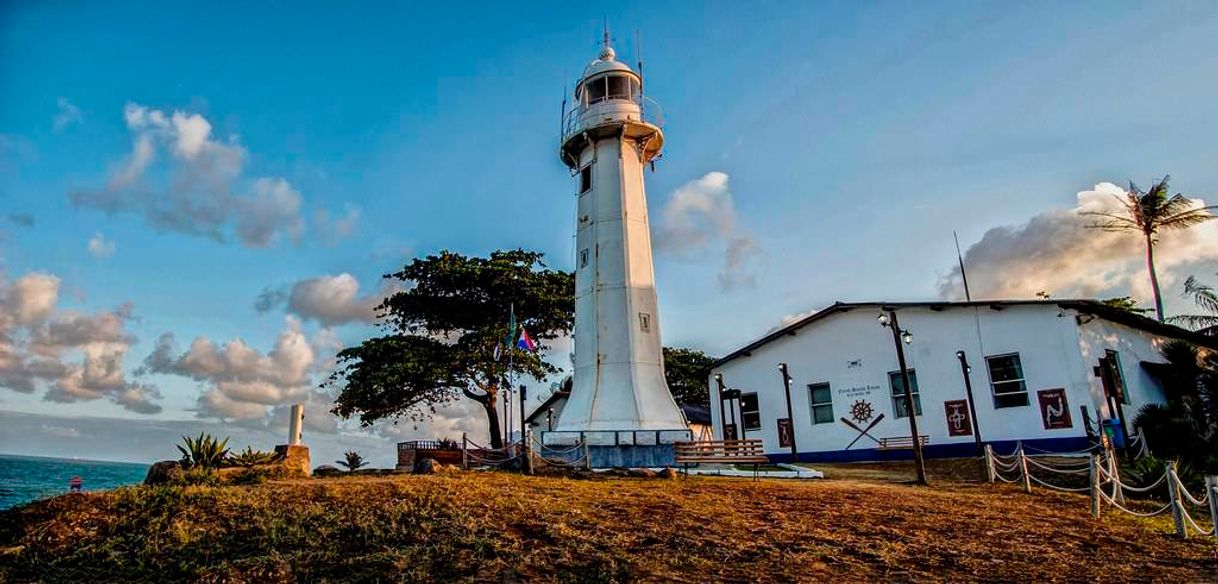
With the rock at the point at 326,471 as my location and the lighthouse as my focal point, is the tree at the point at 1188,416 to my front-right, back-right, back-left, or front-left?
front-right

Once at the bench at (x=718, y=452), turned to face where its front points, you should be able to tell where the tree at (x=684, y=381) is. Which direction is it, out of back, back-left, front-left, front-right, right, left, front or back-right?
back

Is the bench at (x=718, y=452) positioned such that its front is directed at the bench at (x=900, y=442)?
no

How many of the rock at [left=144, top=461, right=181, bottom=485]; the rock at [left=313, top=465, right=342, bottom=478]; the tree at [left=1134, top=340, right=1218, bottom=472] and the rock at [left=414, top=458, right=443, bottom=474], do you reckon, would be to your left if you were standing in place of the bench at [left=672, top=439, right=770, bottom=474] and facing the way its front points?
1

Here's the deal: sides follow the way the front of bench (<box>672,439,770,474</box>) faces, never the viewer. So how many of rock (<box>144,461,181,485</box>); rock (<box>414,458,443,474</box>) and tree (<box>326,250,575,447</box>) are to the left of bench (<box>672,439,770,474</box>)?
0

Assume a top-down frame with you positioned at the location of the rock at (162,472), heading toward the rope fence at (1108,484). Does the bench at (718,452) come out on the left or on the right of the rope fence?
left

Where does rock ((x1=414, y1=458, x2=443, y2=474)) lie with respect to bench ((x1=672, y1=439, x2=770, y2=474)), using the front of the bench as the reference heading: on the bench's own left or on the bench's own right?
on the bench's own right

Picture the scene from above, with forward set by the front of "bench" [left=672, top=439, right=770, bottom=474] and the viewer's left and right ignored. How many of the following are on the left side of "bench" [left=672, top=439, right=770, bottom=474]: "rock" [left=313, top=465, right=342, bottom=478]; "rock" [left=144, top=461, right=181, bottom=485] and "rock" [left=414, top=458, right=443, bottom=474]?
0

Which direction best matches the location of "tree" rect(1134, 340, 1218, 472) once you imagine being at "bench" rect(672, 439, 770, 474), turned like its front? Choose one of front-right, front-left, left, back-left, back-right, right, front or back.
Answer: left

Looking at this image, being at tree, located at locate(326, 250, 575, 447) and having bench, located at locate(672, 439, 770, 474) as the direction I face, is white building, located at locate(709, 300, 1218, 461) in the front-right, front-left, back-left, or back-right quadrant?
front-left

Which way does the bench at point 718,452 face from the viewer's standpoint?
toward the camera

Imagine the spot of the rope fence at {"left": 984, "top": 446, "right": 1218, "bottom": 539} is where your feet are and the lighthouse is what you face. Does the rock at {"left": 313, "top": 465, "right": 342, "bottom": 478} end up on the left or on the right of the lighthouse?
left

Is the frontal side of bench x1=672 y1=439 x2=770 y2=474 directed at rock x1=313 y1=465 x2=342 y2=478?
no

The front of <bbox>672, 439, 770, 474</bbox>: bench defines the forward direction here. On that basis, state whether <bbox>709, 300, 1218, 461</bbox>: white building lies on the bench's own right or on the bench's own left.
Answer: on the bench's own left

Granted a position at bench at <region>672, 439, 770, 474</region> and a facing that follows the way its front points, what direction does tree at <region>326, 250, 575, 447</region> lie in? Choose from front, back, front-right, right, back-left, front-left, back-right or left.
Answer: back-right

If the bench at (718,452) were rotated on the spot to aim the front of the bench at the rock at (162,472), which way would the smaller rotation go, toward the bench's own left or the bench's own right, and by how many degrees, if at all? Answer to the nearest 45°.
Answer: approximately 45° to the bench's own right

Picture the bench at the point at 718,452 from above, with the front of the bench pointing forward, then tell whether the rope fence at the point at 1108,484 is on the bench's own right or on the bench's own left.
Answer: on the bench's own left

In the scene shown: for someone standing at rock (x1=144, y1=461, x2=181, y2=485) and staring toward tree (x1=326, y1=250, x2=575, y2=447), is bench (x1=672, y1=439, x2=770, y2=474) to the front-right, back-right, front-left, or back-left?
front-right

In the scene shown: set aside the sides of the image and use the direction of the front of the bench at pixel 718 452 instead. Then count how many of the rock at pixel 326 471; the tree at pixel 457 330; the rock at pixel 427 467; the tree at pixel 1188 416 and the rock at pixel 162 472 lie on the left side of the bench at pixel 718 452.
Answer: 1

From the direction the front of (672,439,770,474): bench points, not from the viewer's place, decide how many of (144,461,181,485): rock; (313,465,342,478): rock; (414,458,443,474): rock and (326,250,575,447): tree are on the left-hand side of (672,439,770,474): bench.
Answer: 0
